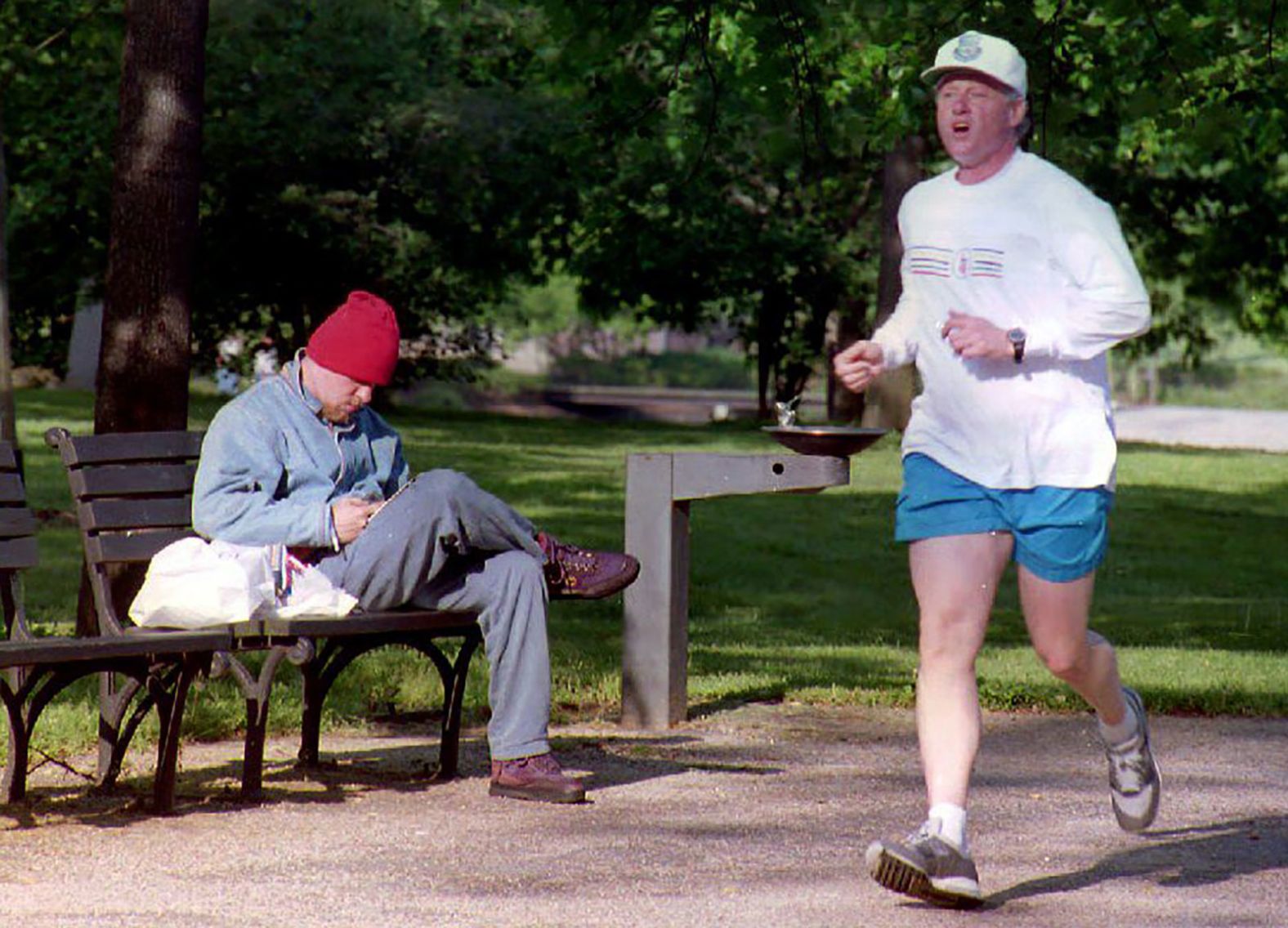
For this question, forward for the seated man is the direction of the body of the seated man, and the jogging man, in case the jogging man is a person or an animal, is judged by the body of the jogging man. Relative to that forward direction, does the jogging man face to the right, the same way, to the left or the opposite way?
to the right

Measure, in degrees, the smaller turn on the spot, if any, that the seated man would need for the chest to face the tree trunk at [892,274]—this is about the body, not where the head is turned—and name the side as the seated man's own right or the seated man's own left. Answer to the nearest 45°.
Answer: approximately 135° to the seated man's own left

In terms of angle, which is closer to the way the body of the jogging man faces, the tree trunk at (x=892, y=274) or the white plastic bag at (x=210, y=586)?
the white plastic bag

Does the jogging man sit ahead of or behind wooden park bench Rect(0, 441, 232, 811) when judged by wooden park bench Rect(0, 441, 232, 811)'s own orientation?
ahead

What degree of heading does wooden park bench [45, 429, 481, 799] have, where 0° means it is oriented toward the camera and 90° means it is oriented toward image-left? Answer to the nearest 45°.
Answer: approximately 315°

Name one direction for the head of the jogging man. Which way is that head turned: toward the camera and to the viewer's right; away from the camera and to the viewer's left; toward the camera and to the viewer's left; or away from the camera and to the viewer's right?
toward the camera and to the viewer's left

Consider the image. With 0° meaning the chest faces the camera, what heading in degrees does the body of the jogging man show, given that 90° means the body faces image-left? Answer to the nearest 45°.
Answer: approximately 45°

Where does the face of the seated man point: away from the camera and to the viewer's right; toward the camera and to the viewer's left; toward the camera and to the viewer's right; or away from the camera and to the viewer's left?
toward the camera and to the viewer's right

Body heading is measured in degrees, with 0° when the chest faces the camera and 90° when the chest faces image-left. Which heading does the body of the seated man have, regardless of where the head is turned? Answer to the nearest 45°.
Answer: approximately 315°

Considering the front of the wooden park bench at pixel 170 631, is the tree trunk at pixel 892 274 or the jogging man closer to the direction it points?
the jogging man

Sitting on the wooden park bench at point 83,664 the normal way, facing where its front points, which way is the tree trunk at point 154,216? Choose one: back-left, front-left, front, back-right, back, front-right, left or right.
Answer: back-left

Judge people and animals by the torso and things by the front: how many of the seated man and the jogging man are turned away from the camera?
0
